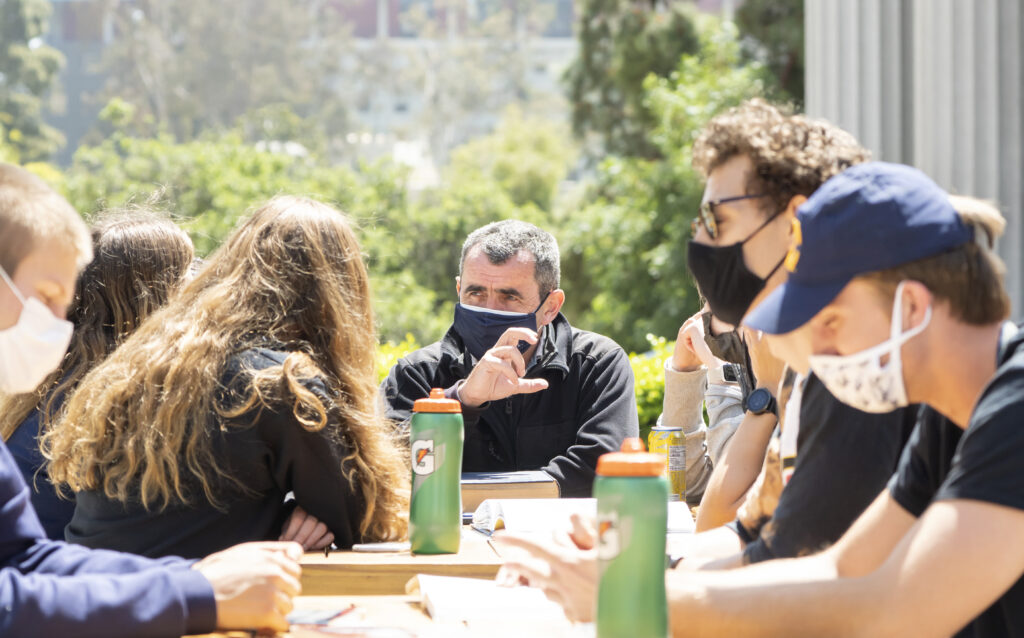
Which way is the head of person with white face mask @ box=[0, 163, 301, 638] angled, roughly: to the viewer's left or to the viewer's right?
to the viewer's right

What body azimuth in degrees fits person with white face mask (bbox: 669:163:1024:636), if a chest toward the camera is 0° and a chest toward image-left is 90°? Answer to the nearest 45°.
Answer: approximately 90°

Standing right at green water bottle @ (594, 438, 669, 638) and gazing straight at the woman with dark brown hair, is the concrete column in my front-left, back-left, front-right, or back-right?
front-right

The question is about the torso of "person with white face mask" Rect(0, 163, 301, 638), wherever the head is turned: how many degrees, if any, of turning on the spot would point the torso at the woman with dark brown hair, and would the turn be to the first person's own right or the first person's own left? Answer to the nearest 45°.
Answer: approximately 90° to the first person's own left

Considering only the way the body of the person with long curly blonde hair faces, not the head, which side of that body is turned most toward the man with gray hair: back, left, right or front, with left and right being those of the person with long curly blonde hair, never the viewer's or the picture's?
front

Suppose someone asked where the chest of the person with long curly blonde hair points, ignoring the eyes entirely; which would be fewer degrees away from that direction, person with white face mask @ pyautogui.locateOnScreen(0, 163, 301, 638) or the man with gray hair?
the man with gray hair

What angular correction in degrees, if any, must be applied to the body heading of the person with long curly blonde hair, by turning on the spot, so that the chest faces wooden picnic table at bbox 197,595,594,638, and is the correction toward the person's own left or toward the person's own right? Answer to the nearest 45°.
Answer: approximately 135° to the person's own right

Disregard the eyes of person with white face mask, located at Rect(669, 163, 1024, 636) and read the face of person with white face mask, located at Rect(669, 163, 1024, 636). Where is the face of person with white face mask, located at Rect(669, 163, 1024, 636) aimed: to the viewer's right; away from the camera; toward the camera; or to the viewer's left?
to the viewer's left

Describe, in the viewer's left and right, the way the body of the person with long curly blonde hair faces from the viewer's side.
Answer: facing away from the viewer and to the right of the viewer

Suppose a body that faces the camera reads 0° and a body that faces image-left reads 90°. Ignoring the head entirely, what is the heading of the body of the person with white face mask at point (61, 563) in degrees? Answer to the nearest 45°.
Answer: approximately 270°
